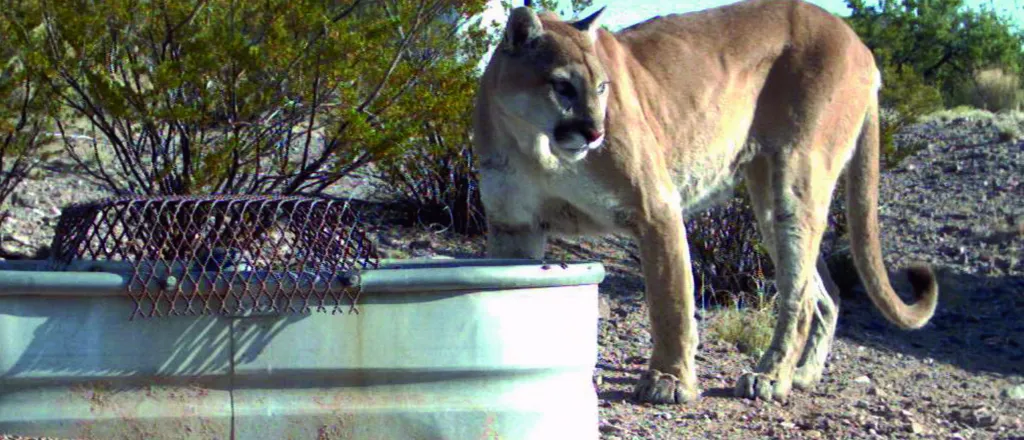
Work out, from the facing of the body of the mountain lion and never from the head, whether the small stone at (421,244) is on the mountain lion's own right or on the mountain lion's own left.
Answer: on the mountain lion's own right

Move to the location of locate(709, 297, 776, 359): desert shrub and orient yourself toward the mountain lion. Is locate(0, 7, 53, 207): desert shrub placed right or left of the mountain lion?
right

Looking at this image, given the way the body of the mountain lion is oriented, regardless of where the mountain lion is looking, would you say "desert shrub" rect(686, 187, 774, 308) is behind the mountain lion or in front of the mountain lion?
behind

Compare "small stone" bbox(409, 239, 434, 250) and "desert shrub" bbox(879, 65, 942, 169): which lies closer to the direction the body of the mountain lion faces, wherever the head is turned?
the small stone

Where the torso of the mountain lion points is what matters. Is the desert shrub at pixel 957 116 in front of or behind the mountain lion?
behind

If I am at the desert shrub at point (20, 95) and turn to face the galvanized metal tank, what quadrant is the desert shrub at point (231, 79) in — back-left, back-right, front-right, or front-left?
front-left

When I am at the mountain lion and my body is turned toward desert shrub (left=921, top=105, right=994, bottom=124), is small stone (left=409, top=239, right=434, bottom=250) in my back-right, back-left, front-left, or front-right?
front-left

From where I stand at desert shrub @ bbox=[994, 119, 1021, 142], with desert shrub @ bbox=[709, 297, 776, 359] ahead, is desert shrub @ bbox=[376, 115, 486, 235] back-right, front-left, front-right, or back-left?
front-right

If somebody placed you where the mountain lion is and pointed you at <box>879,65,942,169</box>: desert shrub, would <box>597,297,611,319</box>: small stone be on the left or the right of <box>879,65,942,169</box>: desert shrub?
left

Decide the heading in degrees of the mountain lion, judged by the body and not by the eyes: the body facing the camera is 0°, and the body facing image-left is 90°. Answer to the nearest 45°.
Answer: approximately 45°

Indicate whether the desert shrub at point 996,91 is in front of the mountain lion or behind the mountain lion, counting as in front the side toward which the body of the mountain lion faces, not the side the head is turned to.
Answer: behind

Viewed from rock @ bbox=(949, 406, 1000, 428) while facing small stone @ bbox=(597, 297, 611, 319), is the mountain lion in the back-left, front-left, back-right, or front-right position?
front-left

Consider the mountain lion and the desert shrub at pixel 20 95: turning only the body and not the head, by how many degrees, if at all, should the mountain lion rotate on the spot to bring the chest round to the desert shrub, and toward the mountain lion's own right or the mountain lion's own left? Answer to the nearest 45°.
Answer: approximately 45° to the mountain lion's own right

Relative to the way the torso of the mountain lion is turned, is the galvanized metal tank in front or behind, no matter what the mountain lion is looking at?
in front
